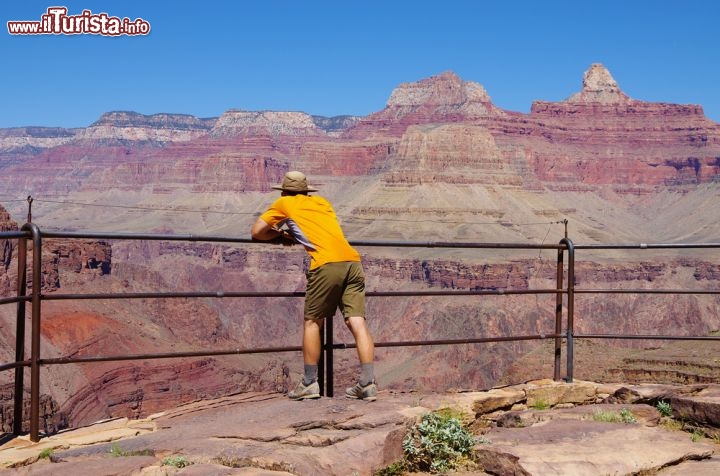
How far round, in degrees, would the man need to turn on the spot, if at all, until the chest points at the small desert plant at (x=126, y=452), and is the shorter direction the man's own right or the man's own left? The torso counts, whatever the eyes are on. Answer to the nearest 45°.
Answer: approximately 90° to the man's own left

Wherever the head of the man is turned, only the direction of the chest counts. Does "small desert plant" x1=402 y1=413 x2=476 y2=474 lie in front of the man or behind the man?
behind

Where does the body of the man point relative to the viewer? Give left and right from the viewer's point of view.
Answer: facing away from the viewer and to the left of the viewer

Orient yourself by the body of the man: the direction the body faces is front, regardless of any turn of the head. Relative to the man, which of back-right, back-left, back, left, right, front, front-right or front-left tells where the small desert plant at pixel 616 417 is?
back-right

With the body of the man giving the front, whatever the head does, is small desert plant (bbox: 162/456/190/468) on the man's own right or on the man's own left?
on the man's own left

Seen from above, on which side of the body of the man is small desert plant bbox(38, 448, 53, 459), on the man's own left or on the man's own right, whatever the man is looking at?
on the man's own left
